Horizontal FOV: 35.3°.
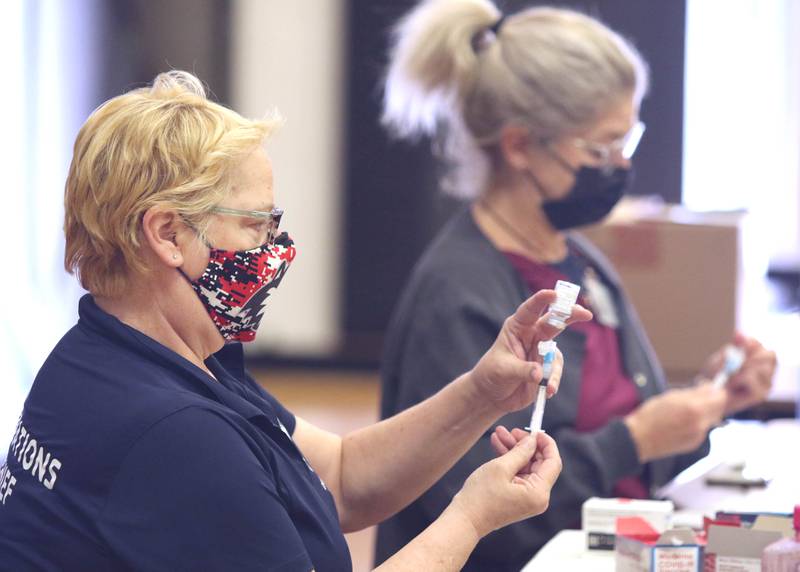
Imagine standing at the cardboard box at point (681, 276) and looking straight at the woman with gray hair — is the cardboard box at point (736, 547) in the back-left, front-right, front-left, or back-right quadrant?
front-left

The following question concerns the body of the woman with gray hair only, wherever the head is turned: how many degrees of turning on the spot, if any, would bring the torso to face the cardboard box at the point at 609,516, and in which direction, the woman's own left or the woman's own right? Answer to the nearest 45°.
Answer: approximately 45° to the woman's own right

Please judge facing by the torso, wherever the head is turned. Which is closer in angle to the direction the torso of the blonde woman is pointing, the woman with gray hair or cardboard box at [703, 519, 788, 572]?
the cardboard box

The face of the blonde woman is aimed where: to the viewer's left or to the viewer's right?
to the viewer's right

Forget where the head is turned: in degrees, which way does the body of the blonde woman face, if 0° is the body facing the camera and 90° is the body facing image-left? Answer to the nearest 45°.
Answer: approximately 270°

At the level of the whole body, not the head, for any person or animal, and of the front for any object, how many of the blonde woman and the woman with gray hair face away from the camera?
0

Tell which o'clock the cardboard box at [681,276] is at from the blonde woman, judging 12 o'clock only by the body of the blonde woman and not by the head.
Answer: The cardboard box is roughly at 10 o'clock from the blonde woman.

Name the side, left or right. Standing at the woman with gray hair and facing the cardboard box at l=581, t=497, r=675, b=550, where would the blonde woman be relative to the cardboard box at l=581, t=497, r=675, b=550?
right

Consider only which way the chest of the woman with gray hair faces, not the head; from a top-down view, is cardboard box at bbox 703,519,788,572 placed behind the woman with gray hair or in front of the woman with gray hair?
in front

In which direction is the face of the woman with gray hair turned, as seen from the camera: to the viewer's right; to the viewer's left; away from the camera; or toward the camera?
to the viewer's right

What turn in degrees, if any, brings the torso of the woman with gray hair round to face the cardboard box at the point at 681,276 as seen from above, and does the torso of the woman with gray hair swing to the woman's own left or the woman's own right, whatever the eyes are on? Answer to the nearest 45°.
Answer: approximately 135° to the woman's own left

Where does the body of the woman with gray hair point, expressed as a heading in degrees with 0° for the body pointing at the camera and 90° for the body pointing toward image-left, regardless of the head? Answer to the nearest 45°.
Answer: approximately 315°

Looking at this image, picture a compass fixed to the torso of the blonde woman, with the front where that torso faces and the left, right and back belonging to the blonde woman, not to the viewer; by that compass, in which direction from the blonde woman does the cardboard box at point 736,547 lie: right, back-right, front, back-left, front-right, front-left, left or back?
front

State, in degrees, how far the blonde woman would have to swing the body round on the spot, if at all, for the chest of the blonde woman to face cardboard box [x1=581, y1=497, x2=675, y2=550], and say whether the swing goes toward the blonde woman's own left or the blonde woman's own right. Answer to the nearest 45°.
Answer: approximately 45° to the blonde woman's own left
